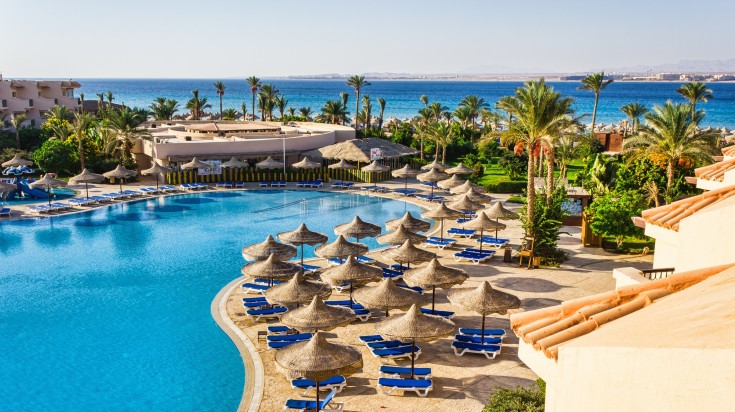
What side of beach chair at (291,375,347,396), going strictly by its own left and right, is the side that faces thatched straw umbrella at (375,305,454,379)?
back

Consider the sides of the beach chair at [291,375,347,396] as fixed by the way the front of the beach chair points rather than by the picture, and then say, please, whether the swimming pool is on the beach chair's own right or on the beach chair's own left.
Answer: on the beach chair's own right

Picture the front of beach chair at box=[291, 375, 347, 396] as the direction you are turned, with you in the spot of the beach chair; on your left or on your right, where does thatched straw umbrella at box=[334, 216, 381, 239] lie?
on your right

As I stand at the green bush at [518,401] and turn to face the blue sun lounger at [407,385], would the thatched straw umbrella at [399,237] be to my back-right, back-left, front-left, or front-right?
front-right

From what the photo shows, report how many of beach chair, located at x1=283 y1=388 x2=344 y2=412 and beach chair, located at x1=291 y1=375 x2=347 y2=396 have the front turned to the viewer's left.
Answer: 2

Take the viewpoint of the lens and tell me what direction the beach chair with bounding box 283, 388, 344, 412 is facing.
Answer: facing to the left of the viewer

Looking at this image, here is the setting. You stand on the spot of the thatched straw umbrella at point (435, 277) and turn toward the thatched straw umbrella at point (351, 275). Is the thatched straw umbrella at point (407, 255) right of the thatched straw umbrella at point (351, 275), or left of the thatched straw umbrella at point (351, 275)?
right

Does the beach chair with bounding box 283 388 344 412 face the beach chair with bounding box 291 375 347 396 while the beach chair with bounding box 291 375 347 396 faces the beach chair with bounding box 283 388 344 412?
no

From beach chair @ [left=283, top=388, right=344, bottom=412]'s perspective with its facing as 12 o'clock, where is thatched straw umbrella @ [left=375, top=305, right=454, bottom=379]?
The thatched straw umbrella is roughly at 5 o'clock from the beach chair.

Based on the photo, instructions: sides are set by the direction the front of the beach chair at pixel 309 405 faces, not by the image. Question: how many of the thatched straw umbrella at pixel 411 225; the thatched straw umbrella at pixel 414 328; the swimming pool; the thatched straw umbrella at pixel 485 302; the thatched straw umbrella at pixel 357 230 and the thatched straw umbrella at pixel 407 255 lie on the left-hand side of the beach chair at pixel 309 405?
0

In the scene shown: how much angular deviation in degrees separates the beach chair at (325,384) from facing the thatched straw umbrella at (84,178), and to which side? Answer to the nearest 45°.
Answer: approximately 45° to its right

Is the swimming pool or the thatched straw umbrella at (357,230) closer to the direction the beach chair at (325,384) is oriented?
the swimming pool

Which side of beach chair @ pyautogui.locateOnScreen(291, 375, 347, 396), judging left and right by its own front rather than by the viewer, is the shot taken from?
left

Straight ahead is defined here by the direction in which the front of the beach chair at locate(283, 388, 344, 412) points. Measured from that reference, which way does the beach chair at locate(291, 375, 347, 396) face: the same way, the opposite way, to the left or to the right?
the same way

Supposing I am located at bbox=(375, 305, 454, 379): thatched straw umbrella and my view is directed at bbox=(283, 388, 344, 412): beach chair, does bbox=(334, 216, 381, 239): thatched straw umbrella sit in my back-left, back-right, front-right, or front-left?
back-right

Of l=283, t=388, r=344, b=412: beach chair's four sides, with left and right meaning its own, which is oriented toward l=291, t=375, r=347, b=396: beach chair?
right

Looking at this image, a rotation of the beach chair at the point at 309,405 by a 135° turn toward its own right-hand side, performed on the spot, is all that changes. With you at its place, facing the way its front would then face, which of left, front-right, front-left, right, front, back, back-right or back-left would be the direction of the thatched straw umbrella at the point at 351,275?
front-left

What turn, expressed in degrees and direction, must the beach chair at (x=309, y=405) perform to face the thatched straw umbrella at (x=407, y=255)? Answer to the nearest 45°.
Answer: approximately 90° to its right

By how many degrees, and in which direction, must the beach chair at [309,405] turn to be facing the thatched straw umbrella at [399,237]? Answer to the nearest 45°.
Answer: approximately 90° to its right

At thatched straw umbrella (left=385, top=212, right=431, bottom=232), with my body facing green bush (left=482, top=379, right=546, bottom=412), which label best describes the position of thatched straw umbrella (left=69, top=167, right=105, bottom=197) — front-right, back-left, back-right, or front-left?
back-right

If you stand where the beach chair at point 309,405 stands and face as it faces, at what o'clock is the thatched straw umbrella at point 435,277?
The thatched straw umbrella is roughly at 4 o'clock from the beach chair.
